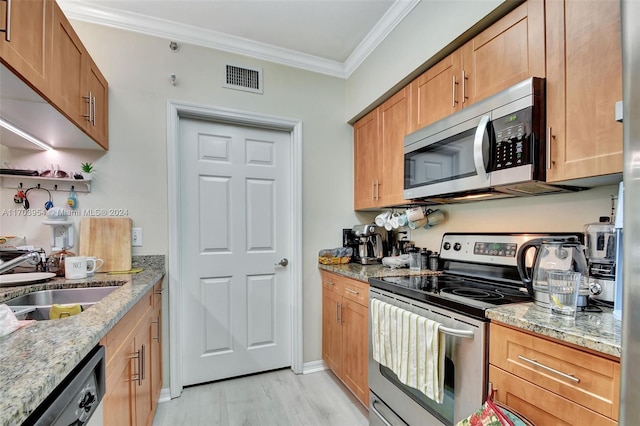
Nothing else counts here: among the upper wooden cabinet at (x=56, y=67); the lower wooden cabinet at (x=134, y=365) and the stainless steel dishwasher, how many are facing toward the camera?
0

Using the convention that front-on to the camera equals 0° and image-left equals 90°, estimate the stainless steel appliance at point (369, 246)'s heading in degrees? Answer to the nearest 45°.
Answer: approximately 45°

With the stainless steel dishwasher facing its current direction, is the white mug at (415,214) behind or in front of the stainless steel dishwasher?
in front

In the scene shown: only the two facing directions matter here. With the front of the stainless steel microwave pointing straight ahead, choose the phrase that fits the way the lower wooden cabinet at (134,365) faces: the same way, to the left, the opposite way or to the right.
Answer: the opposite way

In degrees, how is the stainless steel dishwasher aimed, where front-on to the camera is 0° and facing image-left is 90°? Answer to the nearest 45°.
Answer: approximately 270°

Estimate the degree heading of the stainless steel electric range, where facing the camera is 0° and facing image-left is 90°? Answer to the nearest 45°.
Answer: approximately 45°

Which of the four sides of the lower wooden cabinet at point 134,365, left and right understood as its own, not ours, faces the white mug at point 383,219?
front

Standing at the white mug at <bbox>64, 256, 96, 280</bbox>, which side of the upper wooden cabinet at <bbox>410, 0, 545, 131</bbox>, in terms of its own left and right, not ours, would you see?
front

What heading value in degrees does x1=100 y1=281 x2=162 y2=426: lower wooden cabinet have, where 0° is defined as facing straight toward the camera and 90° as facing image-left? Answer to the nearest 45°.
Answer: approximately 270°

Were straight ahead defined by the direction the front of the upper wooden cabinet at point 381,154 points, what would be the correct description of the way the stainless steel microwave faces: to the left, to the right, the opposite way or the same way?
the same way

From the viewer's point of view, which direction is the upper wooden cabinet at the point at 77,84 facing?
to the viewer's right

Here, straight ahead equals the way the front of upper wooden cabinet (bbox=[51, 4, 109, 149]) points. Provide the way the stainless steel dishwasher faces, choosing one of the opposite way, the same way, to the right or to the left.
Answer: the same way

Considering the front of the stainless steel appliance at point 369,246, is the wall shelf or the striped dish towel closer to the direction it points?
the wall shelf

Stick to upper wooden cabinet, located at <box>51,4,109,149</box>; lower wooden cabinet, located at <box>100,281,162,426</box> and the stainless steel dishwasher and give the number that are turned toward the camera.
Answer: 0
